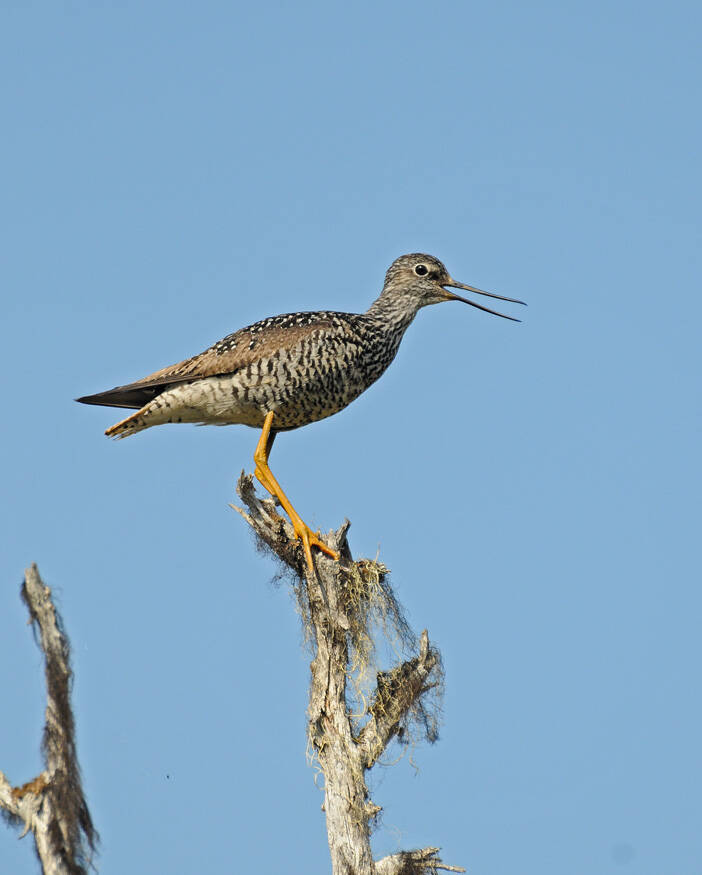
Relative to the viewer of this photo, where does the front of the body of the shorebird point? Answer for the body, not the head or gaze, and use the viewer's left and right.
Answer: facing to the right of the viewer
